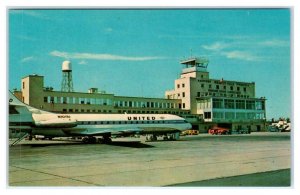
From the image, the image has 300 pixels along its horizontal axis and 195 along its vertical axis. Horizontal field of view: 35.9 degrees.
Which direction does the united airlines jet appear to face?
to the viewer's right
